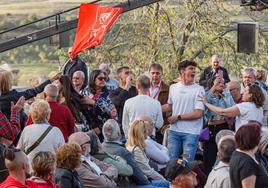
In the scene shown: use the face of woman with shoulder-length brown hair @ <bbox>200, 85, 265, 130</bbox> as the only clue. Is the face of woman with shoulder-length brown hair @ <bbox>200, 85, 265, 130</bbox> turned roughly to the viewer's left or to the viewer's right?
to the viewer's left

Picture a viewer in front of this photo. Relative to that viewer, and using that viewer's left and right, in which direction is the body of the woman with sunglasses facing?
facing the viewer and to the right of the viewer

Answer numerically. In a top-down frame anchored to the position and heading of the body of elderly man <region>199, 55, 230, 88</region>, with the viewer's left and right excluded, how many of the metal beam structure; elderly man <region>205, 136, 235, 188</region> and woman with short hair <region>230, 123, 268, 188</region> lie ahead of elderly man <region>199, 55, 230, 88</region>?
2

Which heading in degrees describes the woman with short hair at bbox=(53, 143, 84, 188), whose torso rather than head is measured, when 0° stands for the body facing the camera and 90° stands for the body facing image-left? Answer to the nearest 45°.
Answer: approximately 225°

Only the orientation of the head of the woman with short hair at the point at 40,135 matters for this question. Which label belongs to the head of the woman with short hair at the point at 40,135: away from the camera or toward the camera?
away from the camera

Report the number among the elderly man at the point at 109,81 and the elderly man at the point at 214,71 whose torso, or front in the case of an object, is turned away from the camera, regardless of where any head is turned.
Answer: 0

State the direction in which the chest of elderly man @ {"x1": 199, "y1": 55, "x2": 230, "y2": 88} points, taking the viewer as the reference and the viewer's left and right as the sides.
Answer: facing the viewer

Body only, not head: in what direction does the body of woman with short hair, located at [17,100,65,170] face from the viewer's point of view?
away from the camera

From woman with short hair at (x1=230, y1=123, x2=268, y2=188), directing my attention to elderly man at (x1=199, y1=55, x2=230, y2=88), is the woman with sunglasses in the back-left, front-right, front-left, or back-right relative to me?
front-left

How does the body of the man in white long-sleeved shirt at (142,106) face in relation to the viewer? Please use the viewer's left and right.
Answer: facing away from the viewer

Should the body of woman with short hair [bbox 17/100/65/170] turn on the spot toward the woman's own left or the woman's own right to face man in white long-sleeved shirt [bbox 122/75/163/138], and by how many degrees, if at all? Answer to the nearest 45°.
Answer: approximately 45° to the woman's own right

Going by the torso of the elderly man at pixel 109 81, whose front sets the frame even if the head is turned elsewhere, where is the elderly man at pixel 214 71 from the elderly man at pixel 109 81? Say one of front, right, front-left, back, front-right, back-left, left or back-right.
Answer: front-left
